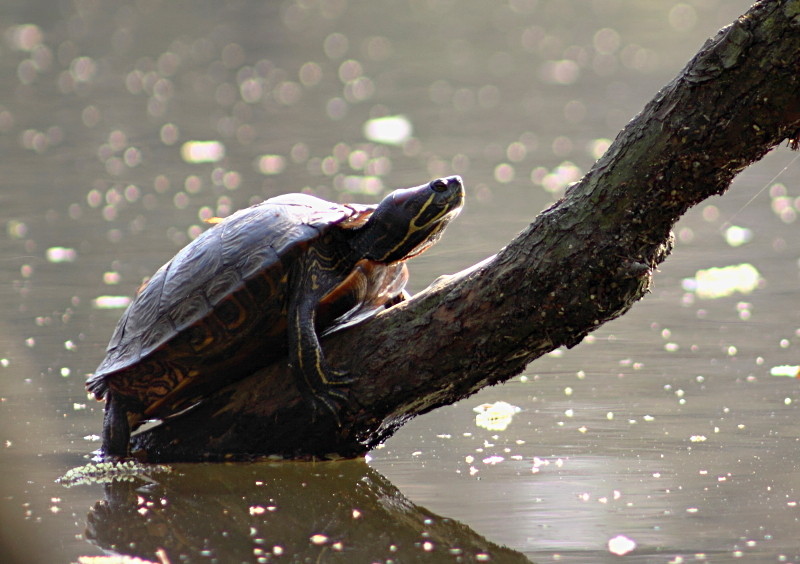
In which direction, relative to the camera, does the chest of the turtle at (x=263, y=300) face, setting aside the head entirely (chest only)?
to the viewer's right
